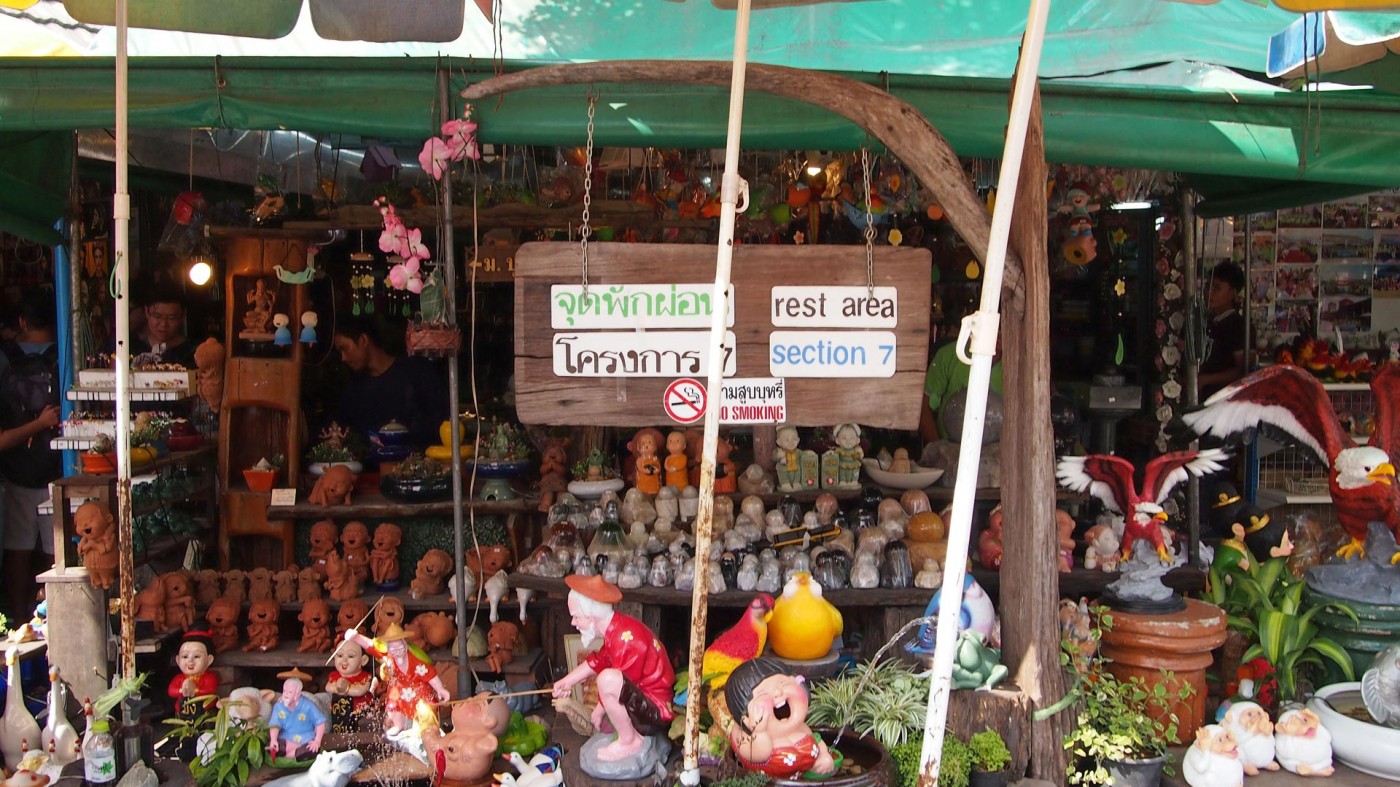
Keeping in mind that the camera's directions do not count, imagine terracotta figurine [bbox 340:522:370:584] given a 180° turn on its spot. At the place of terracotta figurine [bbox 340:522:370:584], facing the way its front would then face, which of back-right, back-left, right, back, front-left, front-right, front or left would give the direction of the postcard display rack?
right

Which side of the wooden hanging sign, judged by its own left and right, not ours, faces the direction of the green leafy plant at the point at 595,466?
back

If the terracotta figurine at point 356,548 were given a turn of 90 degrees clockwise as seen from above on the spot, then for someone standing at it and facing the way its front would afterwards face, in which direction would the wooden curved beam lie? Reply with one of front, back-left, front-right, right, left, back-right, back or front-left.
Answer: back-left

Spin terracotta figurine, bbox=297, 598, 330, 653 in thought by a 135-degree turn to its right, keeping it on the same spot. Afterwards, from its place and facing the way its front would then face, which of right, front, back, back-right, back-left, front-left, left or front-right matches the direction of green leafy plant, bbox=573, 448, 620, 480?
back-right

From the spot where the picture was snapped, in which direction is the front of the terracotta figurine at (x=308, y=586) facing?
facing the viewer

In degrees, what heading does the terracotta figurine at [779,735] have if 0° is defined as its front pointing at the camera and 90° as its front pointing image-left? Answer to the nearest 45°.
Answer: approximately 315°

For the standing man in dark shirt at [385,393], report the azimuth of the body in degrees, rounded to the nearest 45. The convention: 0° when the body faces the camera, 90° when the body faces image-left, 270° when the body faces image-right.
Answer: approximately 45°

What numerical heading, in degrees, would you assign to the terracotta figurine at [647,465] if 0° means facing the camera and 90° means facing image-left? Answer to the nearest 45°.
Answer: approximately 0°

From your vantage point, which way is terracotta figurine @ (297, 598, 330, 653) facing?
toward the camera

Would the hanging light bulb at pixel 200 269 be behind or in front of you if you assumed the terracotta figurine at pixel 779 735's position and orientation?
behind

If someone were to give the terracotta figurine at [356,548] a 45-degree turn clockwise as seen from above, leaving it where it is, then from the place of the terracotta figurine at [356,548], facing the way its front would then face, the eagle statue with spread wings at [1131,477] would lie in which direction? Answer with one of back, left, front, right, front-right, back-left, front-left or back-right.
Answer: left

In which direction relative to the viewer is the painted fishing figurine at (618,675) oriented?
to the viewer's left

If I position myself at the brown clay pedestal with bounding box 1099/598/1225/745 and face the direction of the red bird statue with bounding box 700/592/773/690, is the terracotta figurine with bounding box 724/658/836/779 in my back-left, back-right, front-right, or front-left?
front-left

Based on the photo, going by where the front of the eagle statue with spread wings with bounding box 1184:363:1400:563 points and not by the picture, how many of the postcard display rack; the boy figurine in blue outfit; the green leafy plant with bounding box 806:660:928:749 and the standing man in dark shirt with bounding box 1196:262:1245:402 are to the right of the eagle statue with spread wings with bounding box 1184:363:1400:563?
2
